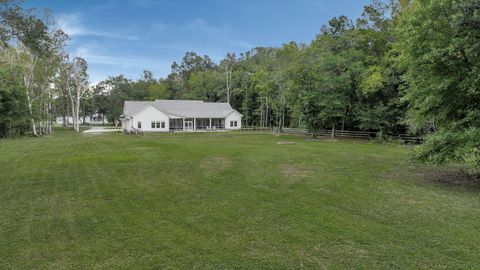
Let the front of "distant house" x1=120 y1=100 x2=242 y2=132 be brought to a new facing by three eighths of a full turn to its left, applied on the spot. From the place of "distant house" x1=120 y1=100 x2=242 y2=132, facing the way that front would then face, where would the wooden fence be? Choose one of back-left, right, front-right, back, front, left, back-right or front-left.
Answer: right

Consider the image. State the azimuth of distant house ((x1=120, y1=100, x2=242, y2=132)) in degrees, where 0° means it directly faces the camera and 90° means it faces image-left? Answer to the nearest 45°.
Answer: approximately 0°
